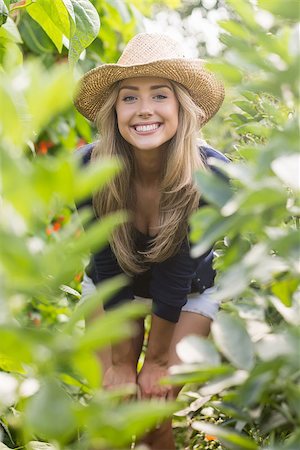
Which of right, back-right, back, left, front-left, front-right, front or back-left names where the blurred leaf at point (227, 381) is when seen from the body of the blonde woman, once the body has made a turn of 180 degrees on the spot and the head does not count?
back

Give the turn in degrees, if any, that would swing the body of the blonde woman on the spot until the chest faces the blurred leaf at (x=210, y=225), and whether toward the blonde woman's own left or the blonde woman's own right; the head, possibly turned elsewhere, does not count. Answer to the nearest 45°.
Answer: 0° — they already face it

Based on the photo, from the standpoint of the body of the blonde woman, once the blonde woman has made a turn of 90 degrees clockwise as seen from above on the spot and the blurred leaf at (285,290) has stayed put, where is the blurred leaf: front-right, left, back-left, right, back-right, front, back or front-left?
left

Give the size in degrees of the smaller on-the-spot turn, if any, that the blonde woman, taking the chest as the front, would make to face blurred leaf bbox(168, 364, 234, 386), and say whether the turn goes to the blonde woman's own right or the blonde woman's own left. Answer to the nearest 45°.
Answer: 0° — they already face it

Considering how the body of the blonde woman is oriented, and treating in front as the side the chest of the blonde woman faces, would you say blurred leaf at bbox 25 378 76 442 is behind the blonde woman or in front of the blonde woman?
in front

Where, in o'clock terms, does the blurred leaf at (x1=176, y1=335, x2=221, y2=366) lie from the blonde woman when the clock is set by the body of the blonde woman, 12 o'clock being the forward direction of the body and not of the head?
The blurred leaf is roughly at 12 o'clock from the blonde woman.

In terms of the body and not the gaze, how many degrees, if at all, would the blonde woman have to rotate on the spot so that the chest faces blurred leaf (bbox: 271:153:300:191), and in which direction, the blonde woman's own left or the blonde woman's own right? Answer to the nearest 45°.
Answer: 0° — they already face it

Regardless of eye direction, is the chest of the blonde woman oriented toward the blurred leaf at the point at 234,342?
yes

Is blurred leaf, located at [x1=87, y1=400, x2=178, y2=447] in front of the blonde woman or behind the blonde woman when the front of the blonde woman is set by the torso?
in front

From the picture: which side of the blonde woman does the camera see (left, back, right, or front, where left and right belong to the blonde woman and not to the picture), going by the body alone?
front
